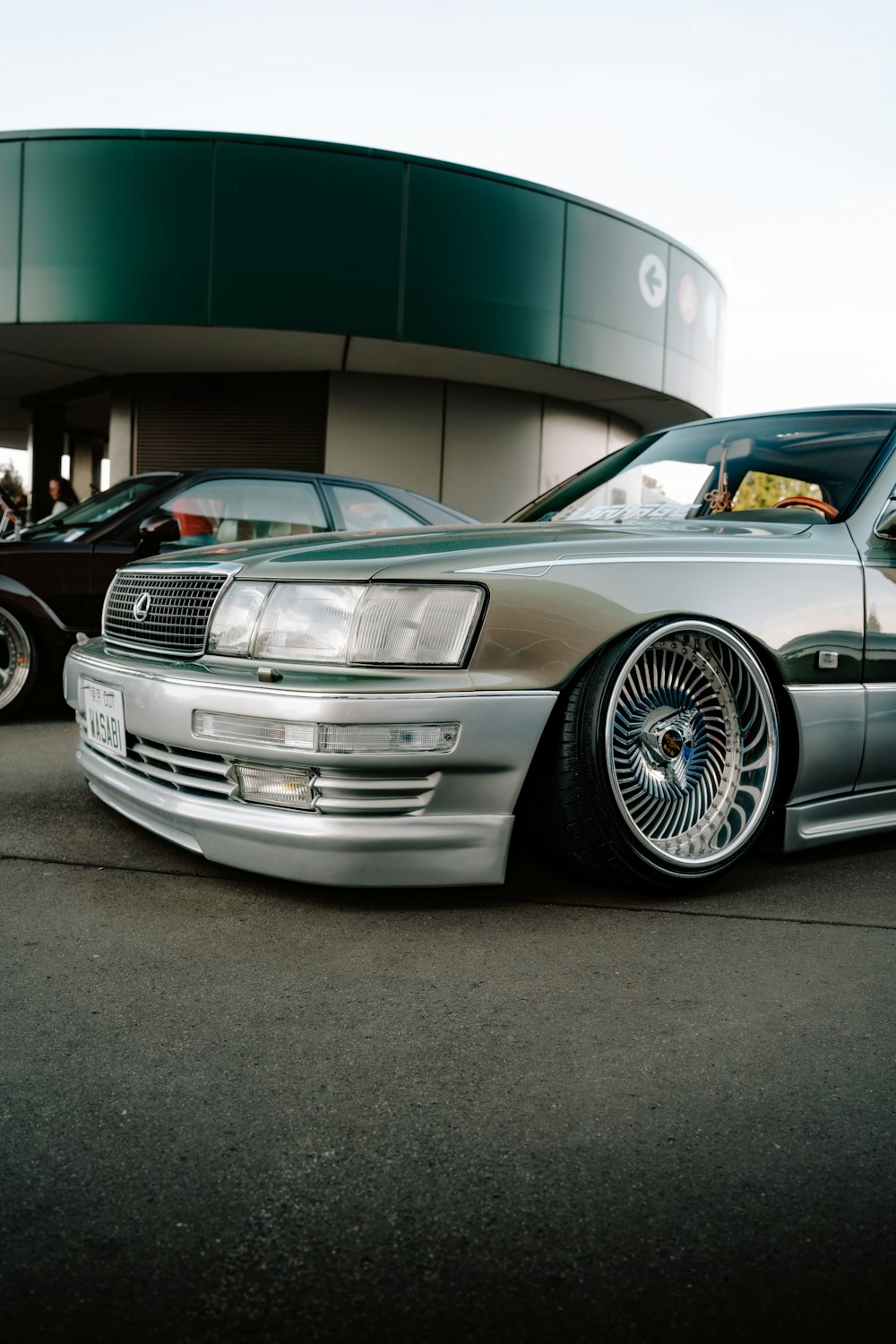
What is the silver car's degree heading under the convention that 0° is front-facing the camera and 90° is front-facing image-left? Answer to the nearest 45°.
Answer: approximately 45°

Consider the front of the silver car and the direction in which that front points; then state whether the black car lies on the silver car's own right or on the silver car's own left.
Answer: on the silver car's own right

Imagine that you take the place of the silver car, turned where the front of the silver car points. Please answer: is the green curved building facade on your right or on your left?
on your right

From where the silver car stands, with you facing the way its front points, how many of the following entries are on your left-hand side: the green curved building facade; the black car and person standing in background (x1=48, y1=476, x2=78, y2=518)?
0

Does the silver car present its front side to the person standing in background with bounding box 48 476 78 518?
no
